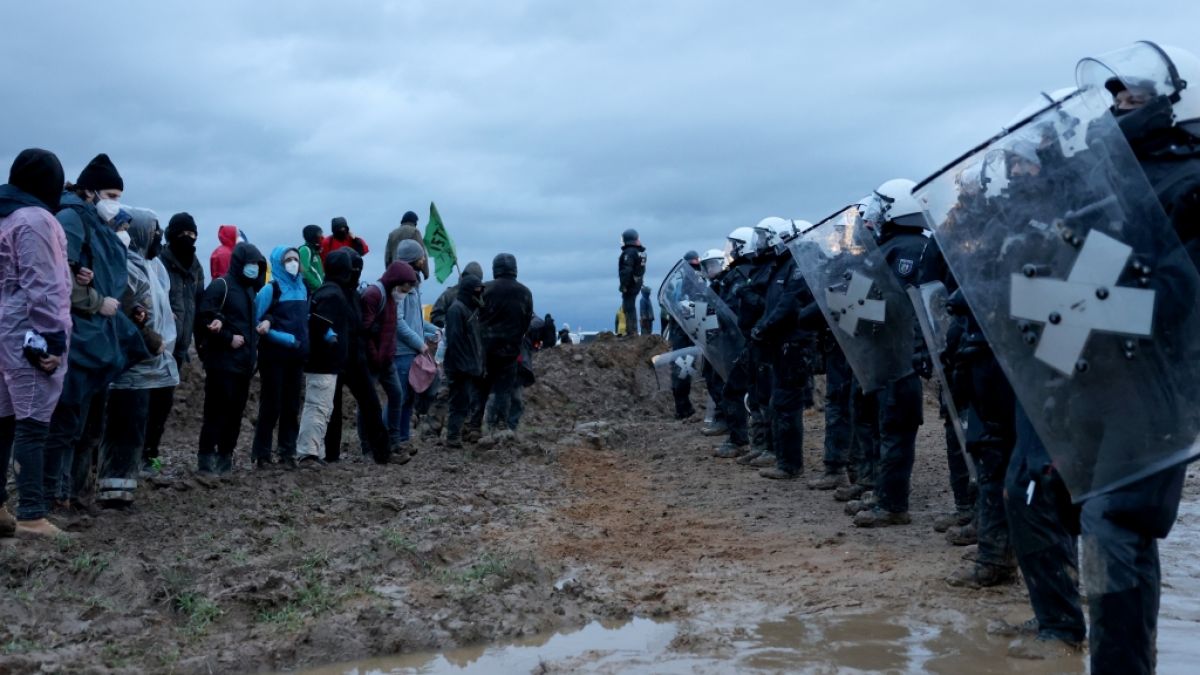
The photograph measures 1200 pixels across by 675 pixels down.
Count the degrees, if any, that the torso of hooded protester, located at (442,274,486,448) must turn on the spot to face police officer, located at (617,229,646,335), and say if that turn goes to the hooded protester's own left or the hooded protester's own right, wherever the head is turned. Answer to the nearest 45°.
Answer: approximately 90° to the hooded protester's own left

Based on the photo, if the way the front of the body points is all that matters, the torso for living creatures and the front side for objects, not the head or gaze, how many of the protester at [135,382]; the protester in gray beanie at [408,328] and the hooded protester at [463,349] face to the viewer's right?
3

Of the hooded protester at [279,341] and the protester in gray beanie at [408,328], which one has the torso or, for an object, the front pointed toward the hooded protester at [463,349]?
the protester in gray beanie at [408,328]

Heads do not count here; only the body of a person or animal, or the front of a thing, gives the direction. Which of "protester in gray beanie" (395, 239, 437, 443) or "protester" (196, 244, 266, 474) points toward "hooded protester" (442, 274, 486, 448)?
"protester in gray beanie" (395, 239, 437, 443)

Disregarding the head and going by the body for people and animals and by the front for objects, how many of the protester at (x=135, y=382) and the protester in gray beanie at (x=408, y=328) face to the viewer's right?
2

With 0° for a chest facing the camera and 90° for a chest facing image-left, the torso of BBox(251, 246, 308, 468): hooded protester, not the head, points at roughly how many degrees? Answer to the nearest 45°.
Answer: approximately 315°

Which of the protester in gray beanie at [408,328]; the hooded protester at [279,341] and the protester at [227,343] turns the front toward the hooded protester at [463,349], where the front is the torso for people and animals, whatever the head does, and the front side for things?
the protester in gray beanie at [408,328]

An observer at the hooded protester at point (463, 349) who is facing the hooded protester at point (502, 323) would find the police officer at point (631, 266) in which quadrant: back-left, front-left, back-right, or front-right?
front-left

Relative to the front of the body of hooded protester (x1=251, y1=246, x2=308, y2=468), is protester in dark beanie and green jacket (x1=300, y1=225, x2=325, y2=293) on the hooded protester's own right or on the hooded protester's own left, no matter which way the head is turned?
on the hooded protester's own left

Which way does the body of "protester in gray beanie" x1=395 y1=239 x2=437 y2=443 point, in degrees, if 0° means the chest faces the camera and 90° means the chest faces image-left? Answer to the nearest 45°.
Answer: approximately 270°

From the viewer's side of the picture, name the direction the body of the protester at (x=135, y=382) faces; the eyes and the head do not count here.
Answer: to the viewer's right

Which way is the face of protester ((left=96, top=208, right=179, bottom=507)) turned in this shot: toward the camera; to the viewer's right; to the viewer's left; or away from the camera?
to the viewer's right

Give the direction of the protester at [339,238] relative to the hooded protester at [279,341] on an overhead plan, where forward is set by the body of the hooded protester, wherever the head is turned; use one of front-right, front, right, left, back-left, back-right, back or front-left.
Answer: back-left

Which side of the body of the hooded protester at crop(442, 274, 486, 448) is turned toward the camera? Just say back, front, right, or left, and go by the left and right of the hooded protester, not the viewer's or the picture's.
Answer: right

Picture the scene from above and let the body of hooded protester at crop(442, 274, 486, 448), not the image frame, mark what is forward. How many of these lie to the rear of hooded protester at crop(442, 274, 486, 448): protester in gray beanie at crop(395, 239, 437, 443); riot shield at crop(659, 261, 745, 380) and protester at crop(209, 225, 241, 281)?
2
